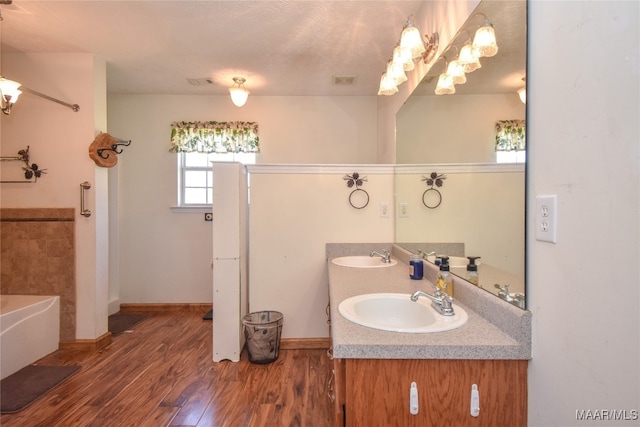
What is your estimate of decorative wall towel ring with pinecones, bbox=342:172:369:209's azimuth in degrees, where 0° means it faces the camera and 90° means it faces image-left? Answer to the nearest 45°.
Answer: approximately 0°

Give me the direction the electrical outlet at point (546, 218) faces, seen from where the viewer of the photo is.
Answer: facing the viewer and to the left of the viewer

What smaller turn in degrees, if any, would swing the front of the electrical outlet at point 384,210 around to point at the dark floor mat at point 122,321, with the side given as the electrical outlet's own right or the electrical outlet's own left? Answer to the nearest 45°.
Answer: approximately 90° to the electrical outlet's own right

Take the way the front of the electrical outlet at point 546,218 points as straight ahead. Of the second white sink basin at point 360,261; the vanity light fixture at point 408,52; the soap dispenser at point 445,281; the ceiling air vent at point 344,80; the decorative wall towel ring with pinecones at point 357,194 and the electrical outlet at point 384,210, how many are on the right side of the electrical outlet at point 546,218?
6

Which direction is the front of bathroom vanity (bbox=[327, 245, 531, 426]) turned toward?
to the viewer's left

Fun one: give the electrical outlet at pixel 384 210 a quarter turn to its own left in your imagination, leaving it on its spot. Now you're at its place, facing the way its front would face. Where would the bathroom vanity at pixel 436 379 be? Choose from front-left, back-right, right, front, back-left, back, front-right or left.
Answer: right

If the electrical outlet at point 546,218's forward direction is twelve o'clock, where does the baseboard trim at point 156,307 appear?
The baseboard trim is roughly at 2 o'clock from the electrical outlet.

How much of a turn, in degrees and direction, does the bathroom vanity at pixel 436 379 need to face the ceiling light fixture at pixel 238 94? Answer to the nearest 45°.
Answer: approximately 45° to its right

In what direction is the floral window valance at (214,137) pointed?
toward the camera

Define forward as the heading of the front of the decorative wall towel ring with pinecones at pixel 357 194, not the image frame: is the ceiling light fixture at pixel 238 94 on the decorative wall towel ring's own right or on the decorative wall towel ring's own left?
on the decorative wall towel ring's own right

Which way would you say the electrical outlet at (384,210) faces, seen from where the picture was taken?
facing the viewer

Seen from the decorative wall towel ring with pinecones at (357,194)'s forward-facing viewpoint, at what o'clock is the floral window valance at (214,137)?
The floral window valance is roughly at 4 o'clock from the decorative wall towel ring with pinecones.
